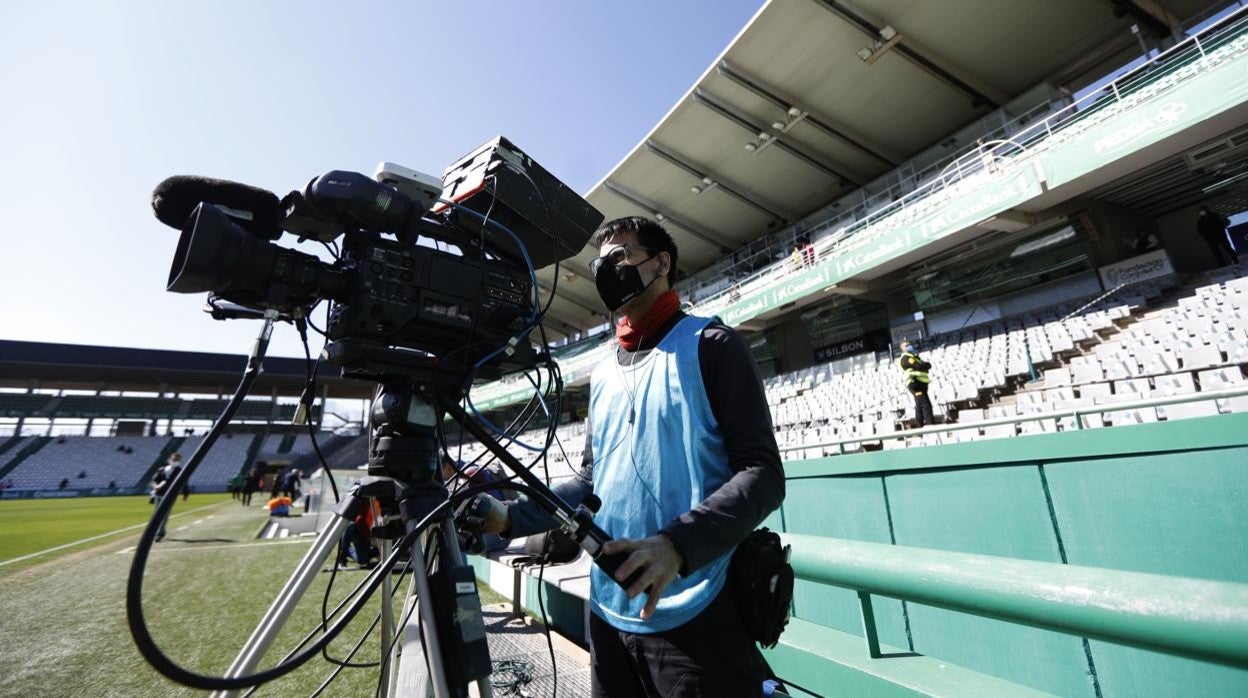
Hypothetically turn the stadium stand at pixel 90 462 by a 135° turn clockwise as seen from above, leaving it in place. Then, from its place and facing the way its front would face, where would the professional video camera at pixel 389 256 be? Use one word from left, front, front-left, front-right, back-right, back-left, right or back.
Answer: back-left

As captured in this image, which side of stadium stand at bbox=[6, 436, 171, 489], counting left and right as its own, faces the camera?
front

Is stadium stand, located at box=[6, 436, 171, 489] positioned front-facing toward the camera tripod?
yes

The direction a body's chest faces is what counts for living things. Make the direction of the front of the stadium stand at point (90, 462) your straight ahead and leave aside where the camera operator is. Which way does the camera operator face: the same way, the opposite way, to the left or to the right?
to the right

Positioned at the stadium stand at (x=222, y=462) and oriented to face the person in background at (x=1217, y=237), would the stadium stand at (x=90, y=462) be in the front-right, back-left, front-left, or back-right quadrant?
back-right

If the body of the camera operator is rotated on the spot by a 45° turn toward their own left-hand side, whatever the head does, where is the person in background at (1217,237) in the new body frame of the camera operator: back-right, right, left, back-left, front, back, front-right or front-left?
back-left

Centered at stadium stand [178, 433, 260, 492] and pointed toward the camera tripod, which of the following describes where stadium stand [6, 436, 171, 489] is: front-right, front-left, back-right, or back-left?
back-right

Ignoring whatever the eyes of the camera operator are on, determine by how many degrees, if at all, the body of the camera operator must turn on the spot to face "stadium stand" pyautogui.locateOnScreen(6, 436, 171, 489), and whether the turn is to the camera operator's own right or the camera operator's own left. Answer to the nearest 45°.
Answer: approximately 90° to the camera operator's own right

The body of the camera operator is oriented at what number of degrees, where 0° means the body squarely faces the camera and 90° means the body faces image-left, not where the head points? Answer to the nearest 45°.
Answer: approximately 45°

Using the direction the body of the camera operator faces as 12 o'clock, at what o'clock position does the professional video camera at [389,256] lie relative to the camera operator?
The professional video camera is roughly at 1 o'clock from the camera operator.

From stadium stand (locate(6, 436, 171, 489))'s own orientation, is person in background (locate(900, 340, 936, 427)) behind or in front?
in front

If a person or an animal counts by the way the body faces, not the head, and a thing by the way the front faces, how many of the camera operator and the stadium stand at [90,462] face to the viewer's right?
0

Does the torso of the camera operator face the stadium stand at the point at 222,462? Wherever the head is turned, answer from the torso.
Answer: no

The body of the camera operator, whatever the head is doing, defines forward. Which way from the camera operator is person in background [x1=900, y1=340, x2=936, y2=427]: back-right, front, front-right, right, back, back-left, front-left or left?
back

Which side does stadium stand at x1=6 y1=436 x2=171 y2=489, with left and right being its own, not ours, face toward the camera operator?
front
